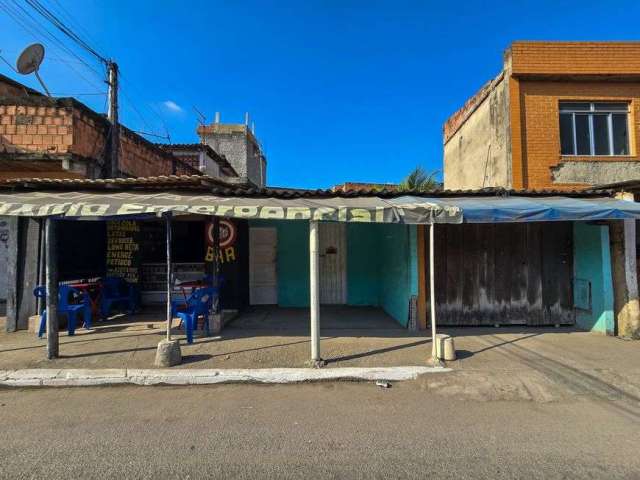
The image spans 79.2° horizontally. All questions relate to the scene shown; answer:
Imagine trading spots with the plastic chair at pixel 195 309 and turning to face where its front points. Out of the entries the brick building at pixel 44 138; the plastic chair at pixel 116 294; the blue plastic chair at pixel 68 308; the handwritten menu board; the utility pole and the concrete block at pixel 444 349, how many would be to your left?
1

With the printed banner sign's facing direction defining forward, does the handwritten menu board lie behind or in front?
behind

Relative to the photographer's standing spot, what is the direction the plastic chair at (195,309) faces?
facing the viewer and to the left of the viewer

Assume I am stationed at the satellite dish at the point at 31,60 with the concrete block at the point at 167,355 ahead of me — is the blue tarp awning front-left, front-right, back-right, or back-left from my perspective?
front-left

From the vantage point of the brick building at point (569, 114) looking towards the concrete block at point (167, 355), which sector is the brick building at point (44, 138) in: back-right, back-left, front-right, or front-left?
front-right

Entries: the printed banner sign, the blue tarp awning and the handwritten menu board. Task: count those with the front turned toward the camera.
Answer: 3

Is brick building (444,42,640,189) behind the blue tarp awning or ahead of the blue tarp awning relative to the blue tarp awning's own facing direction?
behind

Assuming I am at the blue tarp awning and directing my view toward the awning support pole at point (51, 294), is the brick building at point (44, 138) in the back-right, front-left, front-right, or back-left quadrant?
front-right

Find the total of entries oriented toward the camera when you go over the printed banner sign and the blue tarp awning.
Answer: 2

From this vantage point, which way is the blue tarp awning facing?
toward the camera

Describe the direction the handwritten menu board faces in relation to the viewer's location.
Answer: facing the viewer
